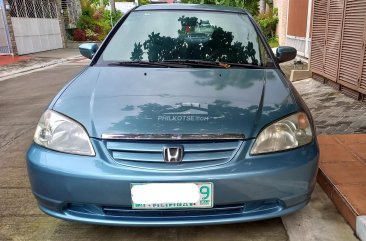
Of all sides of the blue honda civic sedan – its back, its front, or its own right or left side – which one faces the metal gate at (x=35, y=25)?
back

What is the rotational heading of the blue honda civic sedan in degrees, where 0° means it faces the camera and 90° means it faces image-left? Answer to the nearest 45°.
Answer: approximately 0°

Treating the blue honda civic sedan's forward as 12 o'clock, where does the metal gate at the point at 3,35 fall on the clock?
The metal gate is roughly at 5 o'clock from the blue honda civic sedan.

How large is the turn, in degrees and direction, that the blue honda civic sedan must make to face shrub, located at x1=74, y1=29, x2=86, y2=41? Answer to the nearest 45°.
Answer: approximately 180°
